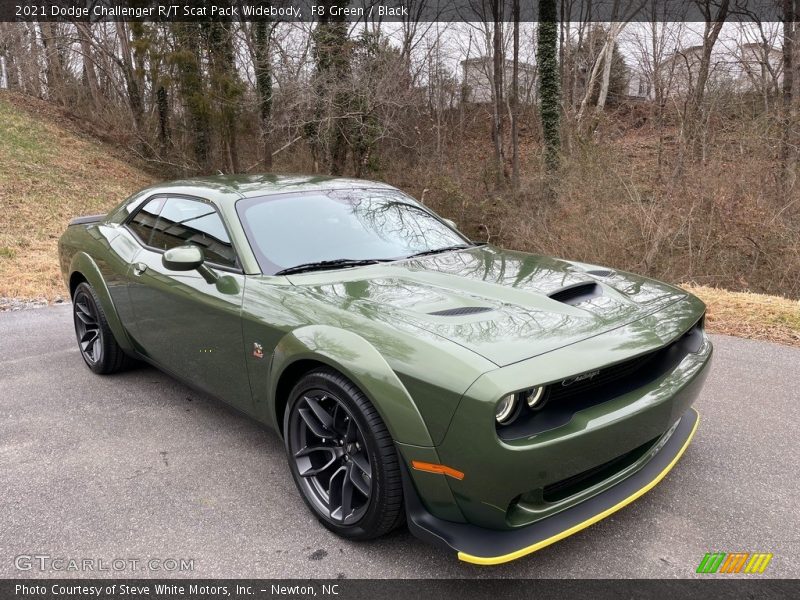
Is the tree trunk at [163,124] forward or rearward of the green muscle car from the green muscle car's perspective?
rearward

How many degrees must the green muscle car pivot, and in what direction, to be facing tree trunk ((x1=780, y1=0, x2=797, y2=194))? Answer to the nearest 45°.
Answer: approximately 90° to its left

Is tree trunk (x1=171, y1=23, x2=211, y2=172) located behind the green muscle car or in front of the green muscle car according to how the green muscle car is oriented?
behind

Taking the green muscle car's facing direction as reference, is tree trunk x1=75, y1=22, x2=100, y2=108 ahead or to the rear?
to the rear

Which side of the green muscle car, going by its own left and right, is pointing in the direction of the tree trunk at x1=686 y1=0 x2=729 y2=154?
left

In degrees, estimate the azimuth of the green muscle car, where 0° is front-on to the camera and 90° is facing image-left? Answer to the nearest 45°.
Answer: approximately 315°
